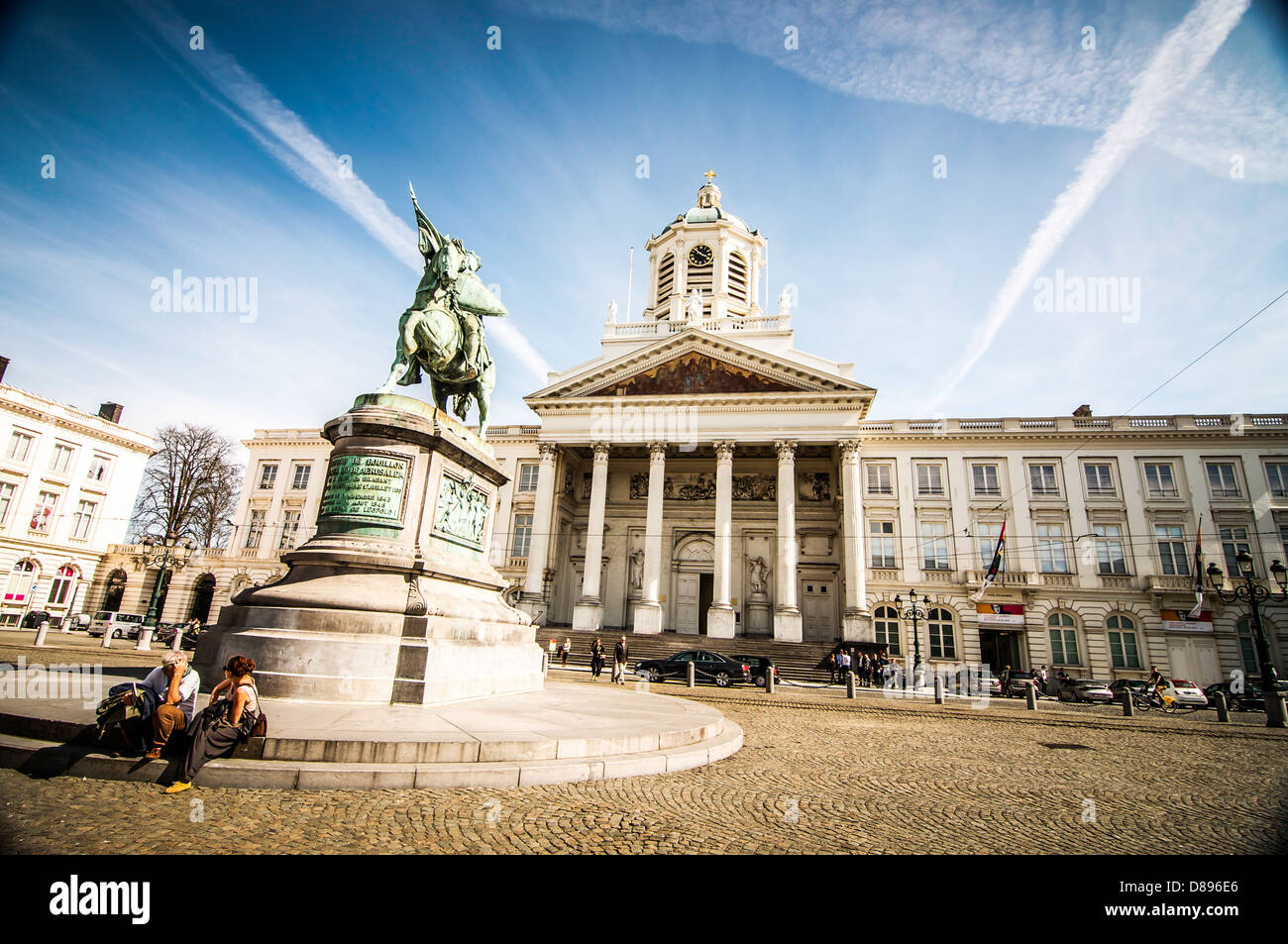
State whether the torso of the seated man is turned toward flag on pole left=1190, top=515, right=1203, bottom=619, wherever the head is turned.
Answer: no

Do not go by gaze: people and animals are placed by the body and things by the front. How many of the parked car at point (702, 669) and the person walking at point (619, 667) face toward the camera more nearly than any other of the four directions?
1

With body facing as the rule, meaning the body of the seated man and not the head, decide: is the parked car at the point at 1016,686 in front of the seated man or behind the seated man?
behind

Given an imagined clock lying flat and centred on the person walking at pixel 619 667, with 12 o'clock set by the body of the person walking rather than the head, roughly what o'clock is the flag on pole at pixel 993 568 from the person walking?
The flag on pole is roughly at 8 o'clock from the person walking.

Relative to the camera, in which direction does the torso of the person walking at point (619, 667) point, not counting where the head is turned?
toward the camera

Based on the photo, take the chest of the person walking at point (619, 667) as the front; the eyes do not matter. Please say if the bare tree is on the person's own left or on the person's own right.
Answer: on the person's own right

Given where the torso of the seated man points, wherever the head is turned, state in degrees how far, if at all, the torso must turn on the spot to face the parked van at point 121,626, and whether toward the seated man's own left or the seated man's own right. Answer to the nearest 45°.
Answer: approximately 135° to the seated man's own right

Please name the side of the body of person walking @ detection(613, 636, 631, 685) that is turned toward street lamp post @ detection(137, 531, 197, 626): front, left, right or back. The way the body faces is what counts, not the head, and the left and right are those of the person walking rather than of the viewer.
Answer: right

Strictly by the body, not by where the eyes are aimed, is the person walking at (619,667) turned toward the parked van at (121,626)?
no

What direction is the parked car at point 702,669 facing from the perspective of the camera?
to the viewer's left

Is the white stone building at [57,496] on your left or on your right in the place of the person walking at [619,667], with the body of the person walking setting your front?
on your right

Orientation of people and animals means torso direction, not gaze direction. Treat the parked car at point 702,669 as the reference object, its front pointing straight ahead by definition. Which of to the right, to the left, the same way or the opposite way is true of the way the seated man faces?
to the left

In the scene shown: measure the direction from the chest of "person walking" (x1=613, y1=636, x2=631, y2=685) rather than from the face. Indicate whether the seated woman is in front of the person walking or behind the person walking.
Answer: in front

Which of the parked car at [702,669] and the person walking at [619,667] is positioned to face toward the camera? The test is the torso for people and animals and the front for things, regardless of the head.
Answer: the person walking

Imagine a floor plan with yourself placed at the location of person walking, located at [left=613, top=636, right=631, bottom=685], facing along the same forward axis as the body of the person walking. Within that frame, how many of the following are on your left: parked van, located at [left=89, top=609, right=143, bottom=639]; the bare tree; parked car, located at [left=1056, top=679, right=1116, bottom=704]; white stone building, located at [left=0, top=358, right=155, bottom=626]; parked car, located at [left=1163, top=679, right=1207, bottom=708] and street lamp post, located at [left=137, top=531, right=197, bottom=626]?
2

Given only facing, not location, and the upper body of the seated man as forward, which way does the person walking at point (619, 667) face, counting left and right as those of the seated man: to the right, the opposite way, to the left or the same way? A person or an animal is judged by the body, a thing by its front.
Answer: the same way

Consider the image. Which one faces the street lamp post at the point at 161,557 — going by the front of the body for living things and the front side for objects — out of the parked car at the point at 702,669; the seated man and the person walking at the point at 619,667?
the parked car

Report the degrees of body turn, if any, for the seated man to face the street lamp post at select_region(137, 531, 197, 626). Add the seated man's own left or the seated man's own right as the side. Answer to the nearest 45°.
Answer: approximately 135° to the seated man's own right

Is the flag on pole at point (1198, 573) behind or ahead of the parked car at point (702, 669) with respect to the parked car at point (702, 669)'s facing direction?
behind
